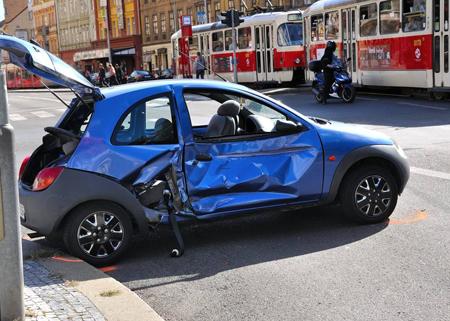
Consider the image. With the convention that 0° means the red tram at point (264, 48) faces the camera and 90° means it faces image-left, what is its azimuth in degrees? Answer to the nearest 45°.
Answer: approximately 315°

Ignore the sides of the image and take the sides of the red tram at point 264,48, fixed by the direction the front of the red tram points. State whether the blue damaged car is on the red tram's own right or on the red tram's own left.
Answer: on the red tram's own right

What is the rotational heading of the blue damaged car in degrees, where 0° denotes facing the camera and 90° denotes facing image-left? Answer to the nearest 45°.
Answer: approximately 270°
